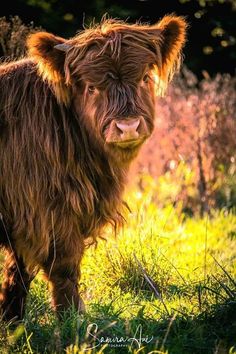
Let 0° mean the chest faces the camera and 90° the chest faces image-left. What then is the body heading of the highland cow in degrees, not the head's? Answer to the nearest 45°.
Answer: approximately 315°
